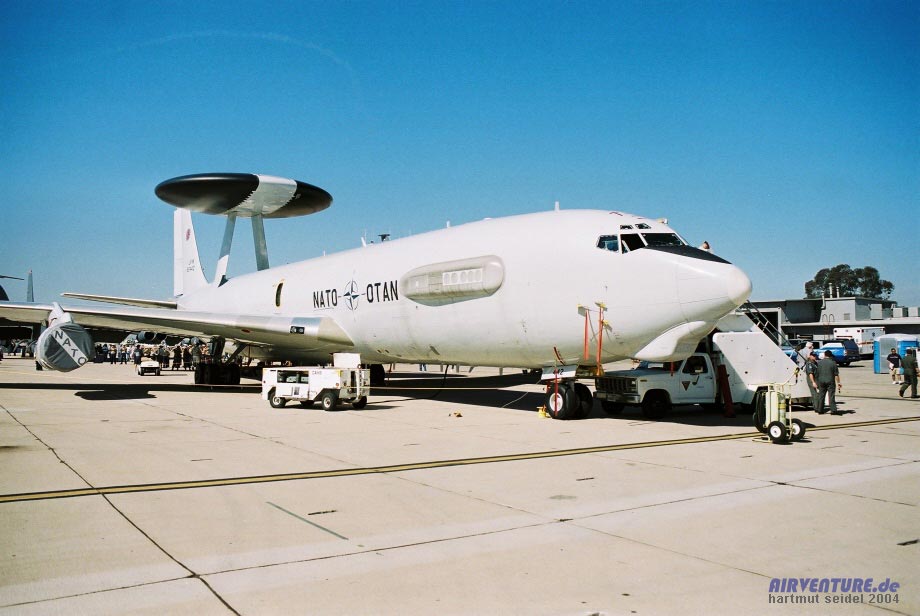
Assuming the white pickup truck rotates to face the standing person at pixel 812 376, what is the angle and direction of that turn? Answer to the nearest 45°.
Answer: approximately 180°

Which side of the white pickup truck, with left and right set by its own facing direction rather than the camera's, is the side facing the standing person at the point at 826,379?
back

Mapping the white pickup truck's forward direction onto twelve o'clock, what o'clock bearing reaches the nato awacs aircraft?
The nato awacs aircraft is roughly at 1 o'clock from the white pickup truck.

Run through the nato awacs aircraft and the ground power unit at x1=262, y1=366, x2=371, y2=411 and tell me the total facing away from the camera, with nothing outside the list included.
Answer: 0

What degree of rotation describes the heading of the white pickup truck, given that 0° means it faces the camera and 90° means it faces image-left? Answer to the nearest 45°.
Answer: approximately 45°

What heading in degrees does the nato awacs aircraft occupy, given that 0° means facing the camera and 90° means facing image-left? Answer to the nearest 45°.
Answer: approximately 315°

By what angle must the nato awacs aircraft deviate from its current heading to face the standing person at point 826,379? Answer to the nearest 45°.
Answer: approximately 45° to its left
